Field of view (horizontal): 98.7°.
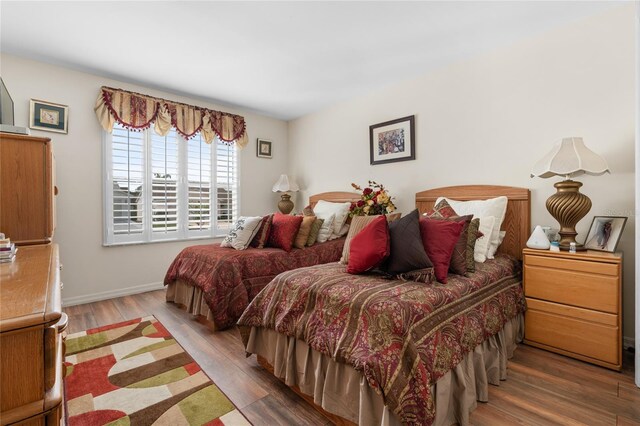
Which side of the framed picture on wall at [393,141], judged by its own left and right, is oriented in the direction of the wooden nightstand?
left

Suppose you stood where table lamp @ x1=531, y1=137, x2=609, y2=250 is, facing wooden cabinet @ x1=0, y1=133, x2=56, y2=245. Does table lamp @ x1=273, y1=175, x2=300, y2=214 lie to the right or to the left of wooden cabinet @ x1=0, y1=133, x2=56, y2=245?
right

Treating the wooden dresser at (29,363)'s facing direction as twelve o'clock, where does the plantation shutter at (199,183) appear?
The plantation shutter is roughly at 10 o'clock from the wooden dresser.

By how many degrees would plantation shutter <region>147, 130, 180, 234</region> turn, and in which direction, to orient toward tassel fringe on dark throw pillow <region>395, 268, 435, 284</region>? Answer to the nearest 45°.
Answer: approximately 45° to its left

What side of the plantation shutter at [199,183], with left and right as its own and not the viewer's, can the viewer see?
front

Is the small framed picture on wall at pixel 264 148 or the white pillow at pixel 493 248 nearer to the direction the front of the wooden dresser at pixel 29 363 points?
the white pillow

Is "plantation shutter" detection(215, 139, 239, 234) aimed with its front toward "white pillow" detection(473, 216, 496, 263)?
yes

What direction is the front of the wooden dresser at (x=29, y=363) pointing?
to the viewer's right

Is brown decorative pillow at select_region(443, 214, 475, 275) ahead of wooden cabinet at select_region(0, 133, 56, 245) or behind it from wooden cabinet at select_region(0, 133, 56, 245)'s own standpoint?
ahead

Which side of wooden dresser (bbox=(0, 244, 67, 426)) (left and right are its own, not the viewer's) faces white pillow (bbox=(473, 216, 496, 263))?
front

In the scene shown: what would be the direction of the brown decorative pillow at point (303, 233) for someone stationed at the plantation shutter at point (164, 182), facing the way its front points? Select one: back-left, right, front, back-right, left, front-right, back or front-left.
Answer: front-left

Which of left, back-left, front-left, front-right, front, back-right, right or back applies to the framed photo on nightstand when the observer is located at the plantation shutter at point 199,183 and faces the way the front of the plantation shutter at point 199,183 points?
front-left

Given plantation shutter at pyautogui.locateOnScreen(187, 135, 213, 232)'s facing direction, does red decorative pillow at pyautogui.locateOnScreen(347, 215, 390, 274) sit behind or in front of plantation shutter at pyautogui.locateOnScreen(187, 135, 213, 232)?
in front

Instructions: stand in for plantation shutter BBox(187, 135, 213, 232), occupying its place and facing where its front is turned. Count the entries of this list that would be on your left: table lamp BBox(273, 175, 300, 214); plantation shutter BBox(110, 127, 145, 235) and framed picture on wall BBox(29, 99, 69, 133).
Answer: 1
